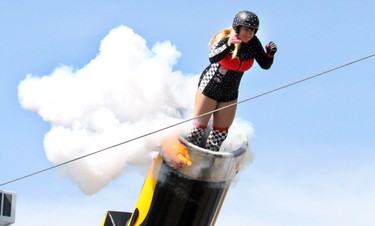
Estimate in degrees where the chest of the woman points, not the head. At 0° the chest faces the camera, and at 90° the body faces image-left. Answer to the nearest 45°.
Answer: approximately 315°
